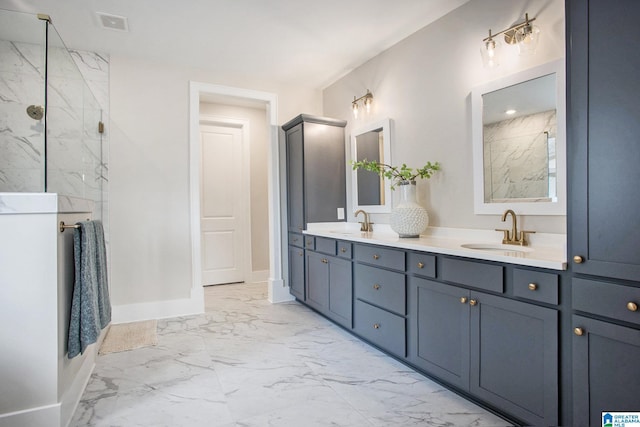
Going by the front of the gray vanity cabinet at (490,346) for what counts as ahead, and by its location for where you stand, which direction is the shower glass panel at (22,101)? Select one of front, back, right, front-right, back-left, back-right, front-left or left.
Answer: front-right

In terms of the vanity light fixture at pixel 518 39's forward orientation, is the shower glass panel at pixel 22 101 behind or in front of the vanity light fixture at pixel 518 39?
in front

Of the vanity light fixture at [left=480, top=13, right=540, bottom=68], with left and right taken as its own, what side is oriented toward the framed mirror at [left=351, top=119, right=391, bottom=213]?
right

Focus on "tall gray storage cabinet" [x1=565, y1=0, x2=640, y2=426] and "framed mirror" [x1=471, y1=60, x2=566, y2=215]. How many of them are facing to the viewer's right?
0

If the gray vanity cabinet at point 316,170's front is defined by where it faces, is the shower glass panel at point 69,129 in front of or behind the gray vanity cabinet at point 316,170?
in front

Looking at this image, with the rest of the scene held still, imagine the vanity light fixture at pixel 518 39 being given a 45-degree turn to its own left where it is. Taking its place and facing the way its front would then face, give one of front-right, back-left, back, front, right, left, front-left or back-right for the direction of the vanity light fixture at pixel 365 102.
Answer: back-right

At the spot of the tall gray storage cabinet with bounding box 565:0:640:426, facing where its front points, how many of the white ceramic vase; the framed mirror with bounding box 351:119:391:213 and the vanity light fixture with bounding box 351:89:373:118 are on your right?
3

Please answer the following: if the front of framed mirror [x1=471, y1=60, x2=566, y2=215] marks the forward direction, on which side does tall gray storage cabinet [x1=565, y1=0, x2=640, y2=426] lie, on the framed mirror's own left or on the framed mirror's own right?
on the framed mirror's own left

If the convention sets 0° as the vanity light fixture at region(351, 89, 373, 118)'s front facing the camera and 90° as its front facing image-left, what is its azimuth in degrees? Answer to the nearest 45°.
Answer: approximately 45°

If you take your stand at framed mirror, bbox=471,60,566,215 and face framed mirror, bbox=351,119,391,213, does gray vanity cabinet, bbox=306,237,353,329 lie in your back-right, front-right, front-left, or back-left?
front-left

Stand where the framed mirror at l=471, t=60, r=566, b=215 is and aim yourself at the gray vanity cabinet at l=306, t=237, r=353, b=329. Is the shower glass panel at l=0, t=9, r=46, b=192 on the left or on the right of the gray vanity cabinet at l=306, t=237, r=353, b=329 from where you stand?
left

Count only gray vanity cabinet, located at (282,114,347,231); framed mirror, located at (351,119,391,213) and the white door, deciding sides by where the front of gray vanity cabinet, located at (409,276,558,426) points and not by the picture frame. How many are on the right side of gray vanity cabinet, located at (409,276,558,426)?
3

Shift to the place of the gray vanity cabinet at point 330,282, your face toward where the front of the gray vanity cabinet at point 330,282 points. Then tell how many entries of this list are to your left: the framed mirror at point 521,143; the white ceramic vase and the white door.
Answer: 2

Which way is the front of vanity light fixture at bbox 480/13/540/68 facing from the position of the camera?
facing the viewer and to the left of the viewer
